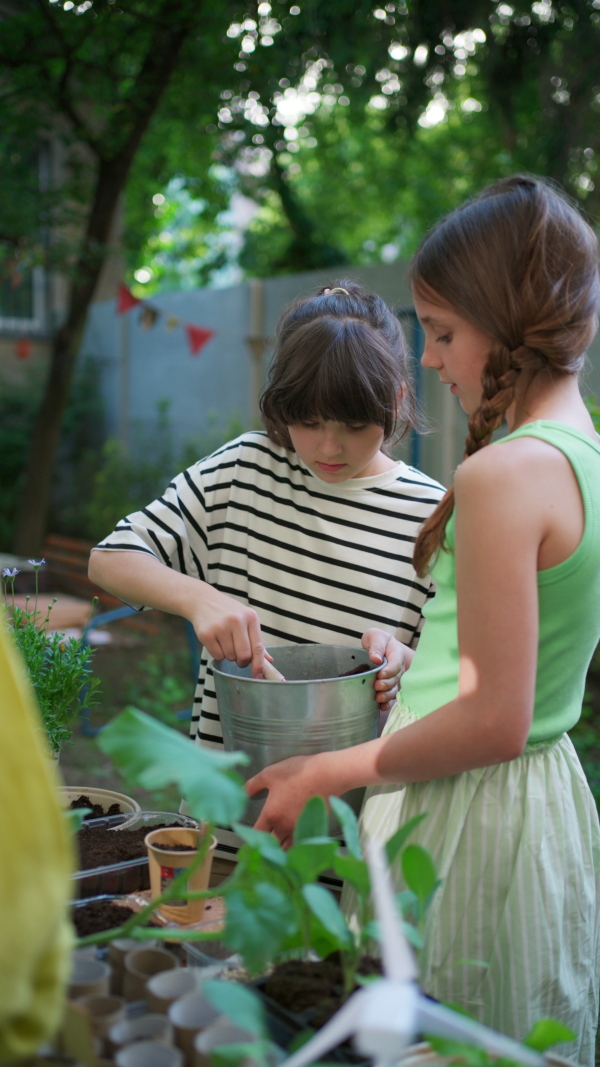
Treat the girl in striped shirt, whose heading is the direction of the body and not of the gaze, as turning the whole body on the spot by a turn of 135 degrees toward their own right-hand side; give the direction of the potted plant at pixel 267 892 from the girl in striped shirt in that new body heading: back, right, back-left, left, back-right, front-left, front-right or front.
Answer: back-left

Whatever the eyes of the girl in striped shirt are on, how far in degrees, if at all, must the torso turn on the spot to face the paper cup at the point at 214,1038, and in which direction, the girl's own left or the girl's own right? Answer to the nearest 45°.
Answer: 0° — they already face it

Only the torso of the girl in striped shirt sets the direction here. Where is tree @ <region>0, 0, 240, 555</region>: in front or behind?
behind

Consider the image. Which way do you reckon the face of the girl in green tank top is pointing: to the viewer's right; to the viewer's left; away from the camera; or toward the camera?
to the viewer's left

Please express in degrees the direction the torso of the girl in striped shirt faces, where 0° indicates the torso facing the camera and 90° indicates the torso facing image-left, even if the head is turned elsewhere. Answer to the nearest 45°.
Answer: approximately 0°

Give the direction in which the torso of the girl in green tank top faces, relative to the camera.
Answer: to the viewer's left

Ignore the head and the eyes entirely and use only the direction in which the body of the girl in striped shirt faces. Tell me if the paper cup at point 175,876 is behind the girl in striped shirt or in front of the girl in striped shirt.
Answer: in front

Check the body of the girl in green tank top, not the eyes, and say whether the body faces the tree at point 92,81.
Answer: no

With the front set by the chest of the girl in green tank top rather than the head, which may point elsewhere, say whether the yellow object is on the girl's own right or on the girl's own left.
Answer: on the girl's own left

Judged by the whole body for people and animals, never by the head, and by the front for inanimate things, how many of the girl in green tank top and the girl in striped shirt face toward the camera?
1

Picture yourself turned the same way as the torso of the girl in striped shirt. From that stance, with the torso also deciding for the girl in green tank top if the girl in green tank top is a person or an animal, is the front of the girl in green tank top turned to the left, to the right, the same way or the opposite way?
to the right

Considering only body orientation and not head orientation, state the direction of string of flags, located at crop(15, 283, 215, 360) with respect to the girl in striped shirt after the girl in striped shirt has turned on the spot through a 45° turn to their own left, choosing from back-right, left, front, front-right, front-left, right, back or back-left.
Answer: back-left

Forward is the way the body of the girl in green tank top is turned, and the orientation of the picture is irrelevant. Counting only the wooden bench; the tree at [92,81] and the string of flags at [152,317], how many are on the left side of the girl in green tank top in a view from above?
0
